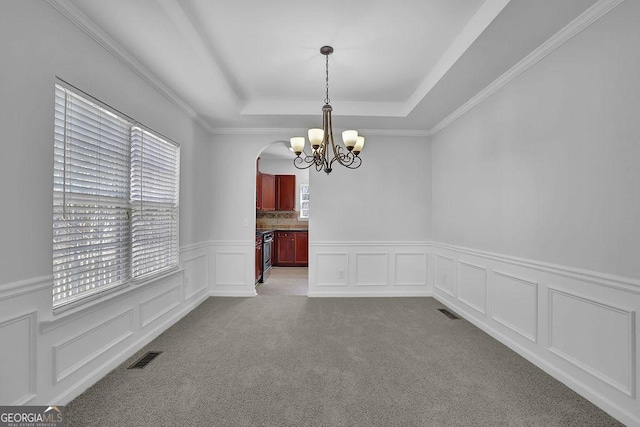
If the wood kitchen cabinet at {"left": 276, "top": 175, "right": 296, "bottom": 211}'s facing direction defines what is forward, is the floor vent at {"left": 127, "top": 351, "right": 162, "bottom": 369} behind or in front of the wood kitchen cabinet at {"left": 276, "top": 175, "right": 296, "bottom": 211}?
in front

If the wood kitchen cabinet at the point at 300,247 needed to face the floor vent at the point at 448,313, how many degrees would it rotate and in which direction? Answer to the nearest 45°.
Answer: approximately 45° to its left

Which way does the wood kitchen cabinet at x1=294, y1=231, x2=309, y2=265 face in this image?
toward the camera

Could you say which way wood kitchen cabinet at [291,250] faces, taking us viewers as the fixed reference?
facing the viewer

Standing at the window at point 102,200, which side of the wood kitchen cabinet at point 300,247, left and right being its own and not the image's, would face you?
front

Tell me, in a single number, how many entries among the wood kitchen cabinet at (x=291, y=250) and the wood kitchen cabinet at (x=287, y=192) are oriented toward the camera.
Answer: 2

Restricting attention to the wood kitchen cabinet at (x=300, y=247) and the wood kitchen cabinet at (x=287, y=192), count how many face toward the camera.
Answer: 2

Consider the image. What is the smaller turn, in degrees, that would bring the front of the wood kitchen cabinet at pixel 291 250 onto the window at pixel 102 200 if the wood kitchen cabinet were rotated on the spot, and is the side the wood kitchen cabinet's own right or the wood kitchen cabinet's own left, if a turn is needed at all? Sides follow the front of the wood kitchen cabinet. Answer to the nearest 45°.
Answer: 0° — it already faces it

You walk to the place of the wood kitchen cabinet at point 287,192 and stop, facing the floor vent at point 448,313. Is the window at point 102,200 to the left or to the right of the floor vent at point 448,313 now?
right

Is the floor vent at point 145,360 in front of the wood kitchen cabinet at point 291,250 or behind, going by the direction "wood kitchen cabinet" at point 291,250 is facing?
in front
